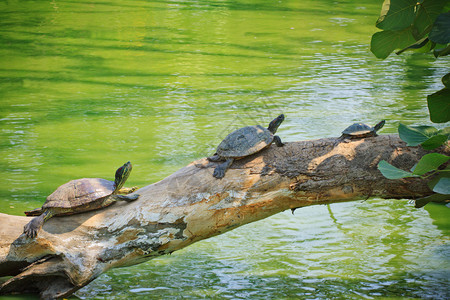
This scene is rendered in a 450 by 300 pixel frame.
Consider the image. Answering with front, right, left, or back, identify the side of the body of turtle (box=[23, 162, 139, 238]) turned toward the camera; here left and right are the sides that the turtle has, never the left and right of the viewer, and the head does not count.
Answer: right

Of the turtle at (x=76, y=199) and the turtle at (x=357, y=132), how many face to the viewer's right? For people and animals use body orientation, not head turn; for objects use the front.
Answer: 2

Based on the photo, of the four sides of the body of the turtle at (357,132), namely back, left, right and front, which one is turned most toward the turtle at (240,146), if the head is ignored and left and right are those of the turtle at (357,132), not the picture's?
back

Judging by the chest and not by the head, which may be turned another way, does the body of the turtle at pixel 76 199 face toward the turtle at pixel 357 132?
yes

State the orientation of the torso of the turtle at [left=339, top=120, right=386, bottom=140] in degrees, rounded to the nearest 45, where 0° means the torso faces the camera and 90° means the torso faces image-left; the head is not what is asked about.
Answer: approximately 270°
